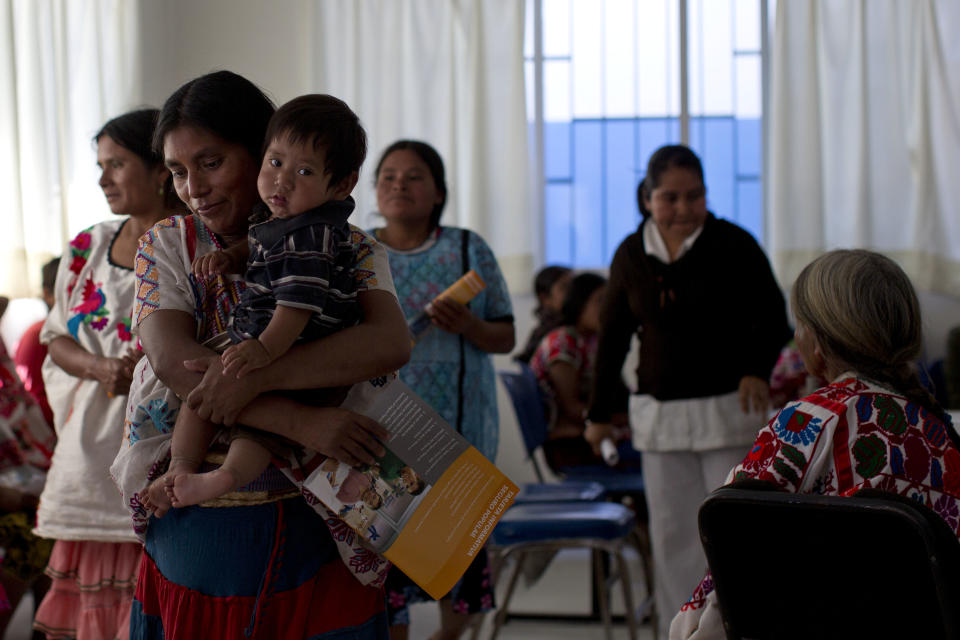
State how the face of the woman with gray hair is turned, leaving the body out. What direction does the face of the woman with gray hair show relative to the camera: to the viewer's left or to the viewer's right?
to the viewer's left

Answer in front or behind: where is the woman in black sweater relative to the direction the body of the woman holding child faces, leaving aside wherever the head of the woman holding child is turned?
behind

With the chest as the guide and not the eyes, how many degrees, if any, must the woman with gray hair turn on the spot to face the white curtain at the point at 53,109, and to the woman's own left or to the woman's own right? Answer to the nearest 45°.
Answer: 0° — they already face it

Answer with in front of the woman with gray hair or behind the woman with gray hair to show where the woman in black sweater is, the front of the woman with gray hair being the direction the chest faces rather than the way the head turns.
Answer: in front

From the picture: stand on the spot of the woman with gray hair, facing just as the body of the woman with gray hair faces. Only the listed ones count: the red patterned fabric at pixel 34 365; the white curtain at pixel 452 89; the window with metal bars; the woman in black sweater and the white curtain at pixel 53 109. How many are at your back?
0

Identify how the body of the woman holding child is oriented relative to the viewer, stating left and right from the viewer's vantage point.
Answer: facing the viewer

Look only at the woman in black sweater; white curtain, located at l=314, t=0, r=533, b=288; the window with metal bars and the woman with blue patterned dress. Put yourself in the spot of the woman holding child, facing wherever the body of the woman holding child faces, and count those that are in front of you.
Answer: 0

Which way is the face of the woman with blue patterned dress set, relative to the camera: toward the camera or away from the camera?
toward the camera

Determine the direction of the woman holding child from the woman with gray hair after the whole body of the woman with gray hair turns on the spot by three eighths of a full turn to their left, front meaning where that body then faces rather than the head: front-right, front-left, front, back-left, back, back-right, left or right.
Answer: front-right

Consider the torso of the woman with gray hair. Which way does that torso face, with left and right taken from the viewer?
facing away from the viewer and to the left of the viewer

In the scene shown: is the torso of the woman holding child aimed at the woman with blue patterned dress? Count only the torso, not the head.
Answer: no
